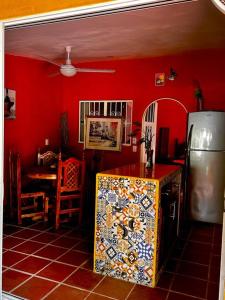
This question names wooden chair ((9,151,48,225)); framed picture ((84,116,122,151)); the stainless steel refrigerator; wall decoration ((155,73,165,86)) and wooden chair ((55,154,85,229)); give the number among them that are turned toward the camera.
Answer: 3

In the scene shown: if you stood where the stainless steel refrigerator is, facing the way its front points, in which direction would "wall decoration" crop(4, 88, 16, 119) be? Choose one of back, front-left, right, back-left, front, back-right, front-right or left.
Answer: right

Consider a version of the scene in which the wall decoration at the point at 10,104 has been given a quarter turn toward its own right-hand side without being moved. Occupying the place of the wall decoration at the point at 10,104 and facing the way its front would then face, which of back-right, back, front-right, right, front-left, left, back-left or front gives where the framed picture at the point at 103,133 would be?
back-left

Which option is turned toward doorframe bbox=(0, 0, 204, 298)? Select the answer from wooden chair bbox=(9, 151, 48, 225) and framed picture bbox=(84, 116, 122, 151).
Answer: the framed picture

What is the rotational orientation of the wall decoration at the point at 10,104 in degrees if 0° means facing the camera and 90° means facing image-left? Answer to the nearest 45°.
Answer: approximately 315°

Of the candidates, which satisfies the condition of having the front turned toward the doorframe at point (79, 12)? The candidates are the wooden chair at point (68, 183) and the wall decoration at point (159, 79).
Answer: the wall decoration

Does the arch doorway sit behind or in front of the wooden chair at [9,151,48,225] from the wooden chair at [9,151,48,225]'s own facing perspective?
in front

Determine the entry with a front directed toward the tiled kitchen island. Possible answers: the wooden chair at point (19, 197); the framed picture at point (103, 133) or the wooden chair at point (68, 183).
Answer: the framed picture

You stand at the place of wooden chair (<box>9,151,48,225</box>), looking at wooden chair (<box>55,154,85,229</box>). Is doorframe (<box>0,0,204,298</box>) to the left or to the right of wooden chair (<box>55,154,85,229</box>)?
right

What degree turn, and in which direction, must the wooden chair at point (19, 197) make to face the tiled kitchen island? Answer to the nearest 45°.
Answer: approximately 90° to its right

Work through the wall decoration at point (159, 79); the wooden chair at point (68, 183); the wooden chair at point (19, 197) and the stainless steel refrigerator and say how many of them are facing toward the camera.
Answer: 2

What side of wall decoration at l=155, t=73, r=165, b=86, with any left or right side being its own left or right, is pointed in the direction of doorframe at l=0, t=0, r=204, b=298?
front

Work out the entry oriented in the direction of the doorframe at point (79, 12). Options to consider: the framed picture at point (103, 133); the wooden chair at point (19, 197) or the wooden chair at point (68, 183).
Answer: the framed picture
